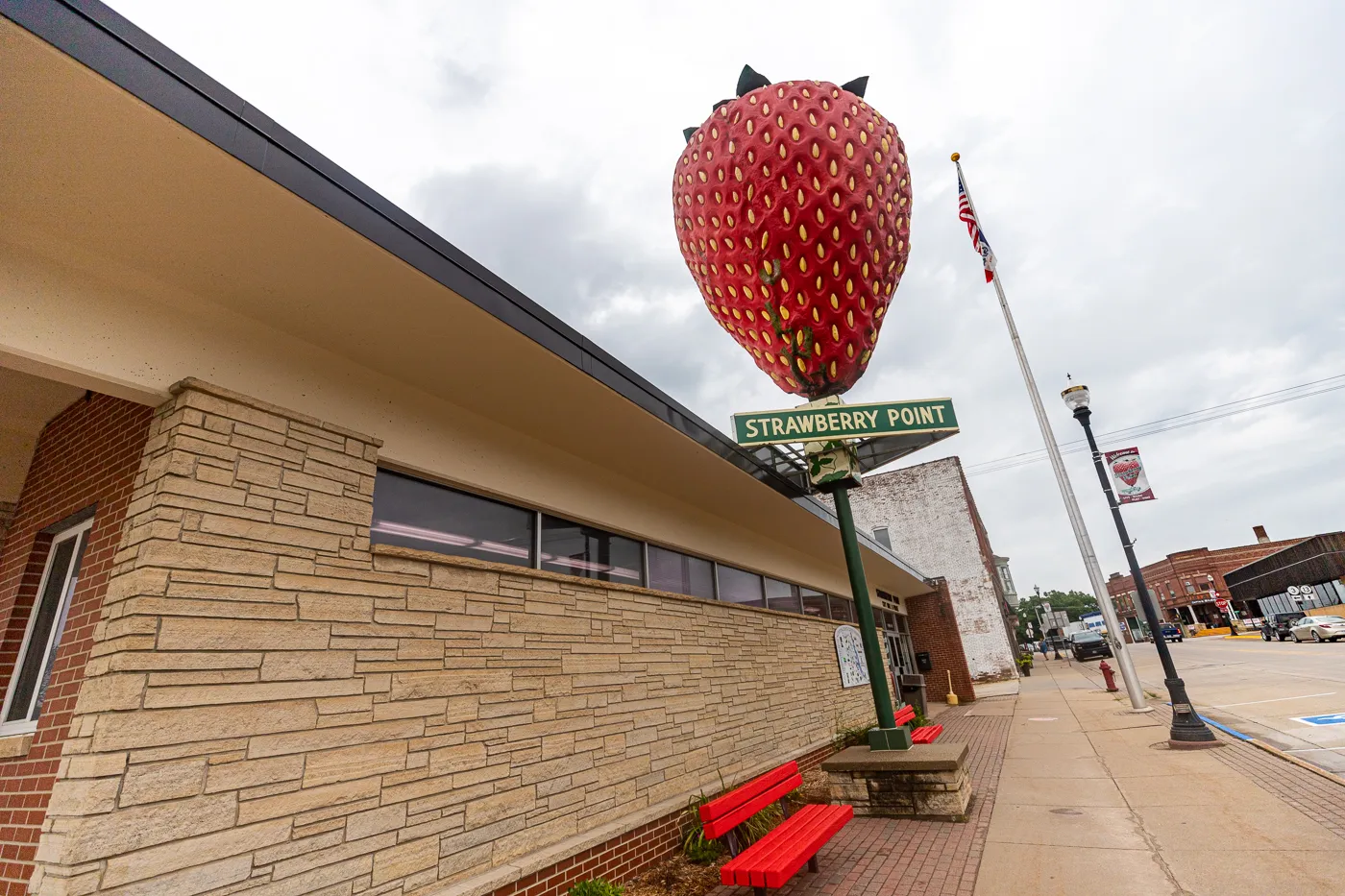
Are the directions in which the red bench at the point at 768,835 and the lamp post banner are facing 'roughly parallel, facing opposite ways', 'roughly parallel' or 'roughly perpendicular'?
roughly perpendicular

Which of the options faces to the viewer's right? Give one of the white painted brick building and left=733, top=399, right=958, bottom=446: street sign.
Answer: the white painted brick building

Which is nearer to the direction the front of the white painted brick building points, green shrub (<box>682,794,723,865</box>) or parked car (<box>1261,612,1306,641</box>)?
the parked car

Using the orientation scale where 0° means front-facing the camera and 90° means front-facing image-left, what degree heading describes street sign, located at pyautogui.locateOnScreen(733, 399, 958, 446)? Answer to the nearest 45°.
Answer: approximately 0°

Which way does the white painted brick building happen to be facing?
to the viewer's right

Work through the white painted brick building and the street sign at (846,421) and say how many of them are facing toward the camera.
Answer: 1

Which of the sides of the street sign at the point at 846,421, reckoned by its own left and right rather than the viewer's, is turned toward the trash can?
back

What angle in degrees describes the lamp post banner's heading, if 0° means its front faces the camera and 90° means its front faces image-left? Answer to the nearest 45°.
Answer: approximately 0°

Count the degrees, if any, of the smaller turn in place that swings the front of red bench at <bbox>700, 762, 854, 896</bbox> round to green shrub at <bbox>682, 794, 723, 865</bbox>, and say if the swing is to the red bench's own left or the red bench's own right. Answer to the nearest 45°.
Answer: approximately 180°
